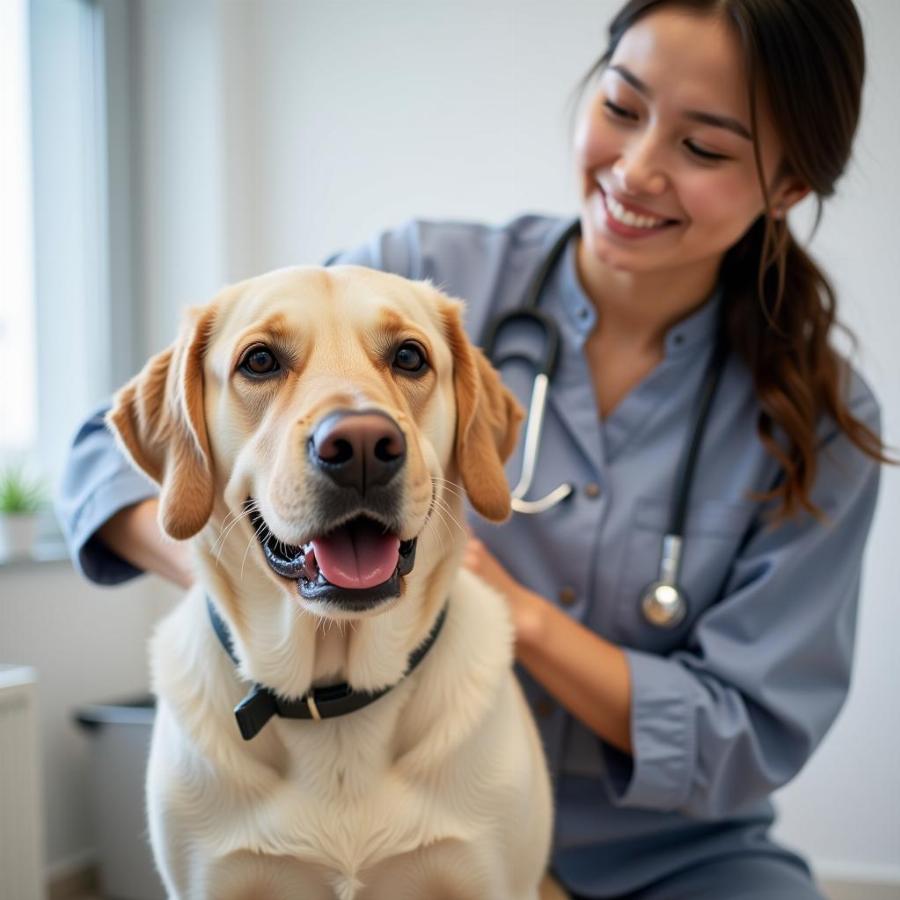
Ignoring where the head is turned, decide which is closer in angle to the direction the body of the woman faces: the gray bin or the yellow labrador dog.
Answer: the yellow labrador dog

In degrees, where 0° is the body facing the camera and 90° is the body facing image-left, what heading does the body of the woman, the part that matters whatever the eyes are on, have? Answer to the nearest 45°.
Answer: approximately 45°

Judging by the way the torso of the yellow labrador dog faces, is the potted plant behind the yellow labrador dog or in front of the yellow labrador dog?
behind

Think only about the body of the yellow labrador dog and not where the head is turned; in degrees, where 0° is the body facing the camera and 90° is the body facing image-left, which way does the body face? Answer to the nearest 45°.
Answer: approximately 0°

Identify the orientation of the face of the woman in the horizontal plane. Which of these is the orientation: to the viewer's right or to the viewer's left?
to the viewer's left

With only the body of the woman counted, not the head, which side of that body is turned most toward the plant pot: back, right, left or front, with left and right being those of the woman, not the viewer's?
right

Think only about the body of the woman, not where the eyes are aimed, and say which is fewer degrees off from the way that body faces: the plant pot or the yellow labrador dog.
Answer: the yellow labrador dog

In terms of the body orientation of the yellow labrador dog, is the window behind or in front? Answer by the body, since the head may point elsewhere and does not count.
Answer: behind

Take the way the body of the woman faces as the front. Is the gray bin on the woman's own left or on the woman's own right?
on the woman's own right

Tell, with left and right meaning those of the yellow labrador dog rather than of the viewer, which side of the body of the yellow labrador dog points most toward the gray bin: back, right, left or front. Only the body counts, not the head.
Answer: back

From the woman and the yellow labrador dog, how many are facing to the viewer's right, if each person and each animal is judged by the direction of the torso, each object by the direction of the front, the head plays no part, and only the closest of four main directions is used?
0

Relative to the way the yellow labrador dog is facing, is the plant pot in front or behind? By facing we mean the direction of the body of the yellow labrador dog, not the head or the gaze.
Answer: behind

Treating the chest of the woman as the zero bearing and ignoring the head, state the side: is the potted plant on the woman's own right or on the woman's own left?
on the woman's own right
